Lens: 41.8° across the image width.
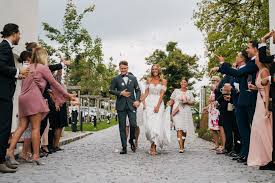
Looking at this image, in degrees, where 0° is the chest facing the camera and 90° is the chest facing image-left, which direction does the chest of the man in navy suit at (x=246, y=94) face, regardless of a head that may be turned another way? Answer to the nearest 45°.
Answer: approximately 90°

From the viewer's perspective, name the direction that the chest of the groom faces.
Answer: toward the camera

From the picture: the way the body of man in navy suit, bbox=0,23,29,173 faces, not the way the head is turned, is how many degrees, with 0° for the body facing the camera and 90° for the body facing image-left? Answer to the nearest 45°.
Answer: approximately 270°

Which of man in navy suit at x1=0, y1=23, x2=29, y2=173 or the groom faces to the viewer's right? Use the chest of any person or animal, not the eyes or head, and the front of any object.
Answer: the man in navy suit

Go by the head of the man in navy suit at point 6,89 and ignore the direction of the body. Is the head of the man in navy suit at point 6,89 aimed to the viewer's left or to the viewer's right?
to the viewer's right

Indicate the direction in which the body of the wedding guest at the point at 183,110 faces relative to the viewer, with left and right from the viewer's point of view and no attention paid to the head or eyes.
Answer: facing the viewer

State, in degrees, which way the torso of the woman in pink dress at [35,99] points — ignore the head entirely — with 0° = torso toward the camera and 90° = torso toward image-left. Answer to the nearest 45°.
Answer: approximately 225°

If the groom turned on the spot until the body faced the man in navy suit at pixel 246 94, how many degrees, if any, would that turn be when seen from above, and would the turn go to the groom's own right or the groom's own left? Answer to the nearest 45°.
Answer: approximately 45° to the groom's own left

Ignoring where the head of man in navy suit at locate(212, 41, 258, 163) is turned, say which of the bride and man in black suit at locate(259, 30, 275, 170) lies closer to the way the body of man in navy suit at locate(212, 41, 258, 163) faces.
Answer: the bride

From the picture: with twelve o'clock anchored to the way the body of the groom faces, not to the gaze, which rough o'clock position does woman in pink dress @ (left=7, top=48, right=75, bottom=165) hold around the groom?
The woman in pink dress is roughly at 1 o'clock from the groom.

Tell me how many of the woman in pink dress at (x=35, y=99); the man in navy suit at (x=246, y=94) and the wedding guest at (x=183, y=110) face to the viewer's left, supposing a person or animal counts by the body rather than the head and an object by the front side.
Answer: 1

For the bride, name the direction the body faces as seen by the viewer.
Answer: toward the camera

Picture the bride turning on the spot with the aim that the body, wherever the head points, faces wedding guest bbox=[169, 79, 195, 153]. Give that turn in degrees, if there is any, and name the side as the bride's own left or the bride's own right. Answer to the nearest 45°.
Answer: approximately 135° to the bride's own left

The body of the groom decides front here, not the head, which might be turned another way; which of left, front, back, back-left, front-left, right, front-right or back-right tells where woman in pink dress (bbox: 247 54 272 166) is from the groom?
front-left

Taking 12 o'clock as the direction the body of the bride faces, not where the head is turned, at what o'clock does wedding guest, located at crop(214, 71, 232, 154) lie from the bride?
The wedding guest is roughly at 9 o'clock from the bride.
